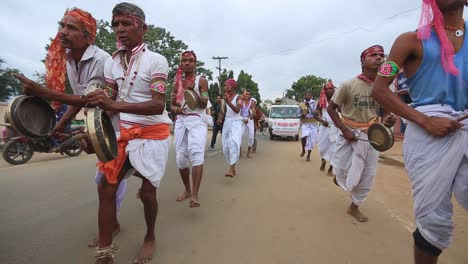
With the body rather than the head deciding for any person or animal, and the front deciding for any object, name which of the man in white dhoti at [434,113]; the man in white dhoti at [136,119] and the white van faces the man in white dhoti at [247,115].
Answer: the white van

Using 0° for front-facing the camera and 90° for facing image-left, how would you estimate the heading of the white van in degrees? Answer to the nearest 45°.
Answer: approximately 0°

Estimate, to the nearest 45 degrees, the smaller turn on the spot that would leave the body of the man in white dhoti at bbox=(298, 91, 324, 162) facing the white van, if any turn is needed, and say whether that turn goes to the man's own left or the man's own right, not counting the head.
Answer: approximately 180°

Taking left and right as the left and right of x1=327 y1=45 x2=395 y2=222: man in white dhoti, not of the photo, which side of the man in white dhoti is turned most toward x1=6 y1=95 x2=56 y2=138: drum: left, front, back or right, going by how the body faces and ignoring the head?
right
